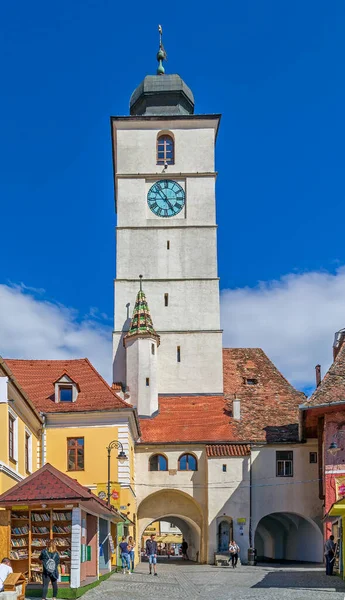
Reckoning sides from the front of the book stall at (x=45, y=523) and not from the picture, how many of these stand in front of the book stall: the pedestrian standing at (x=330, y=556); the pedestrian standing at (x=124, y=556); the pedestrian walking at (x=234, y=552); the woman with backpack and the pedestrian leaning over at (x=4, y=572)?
2

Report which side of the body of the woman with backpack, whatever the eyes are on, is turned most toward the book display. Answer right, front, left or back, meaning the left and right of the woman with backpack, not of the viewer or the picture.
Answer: front

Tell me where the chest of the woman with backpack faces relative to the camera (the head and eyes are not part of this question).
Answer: away from the camera

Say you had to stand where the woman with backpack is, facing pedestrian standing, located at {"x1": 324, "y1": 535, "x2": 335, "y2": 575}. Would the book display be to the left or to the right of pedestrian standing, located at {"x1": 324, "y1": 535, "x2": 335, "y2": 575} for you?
left

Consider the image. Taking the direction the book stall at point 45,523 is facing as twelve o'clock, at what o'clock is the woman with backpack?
The woman with backpack is roughly at 12 o'clock from the book stall.

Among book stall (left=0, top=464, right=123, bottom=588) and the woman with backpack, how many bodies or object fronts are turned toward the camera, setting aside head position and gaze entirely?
1

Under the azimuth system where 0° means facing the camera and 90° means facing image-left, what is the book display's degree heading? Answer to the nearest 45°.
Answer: approximately 0°
